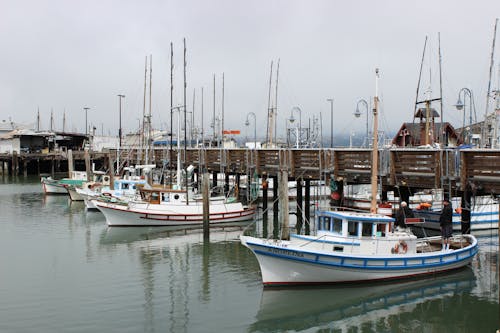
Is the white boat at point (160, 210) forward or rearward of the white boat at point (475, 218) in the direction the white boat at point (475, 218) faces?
forward

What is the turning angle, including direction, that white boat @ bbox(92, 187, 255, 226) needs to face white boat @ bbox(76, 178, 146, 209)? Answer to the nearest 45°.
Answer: approximately 45° to its right

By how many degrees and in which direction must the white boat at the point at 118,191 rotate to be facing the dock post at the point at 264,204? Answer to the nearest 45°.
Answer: approximately 135° to its left

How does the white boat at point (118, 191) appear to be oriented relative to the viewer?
to the viewer's left

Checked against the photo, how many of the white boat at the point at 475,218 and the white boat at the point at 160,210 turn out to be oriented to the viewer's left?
2

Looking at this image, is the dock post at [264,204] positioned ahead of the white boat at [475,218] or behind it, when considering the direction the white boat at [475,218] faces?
ahead

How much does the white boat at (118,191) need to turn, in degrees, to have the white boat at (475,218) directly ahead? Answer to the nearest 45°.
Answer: approximately 135° to its left

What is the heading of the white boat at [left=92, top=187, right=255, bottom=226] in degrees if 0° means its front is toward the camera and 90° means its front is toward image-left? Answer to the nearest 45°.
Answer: approximately 90°

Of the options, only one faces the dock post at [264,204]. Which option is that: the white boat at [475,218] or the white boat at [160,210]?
the white boat at [475,218]

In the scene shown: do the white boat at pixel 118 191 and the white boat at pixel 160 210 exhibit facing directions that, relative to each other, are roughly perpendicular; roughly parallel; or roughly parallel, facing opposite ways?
roughly parallel

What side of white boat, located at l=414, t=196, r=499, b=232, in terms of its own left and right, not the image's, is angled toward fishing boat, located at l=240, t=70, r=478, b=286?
left

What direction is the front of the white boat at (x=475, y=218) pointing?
to the viewer's left
